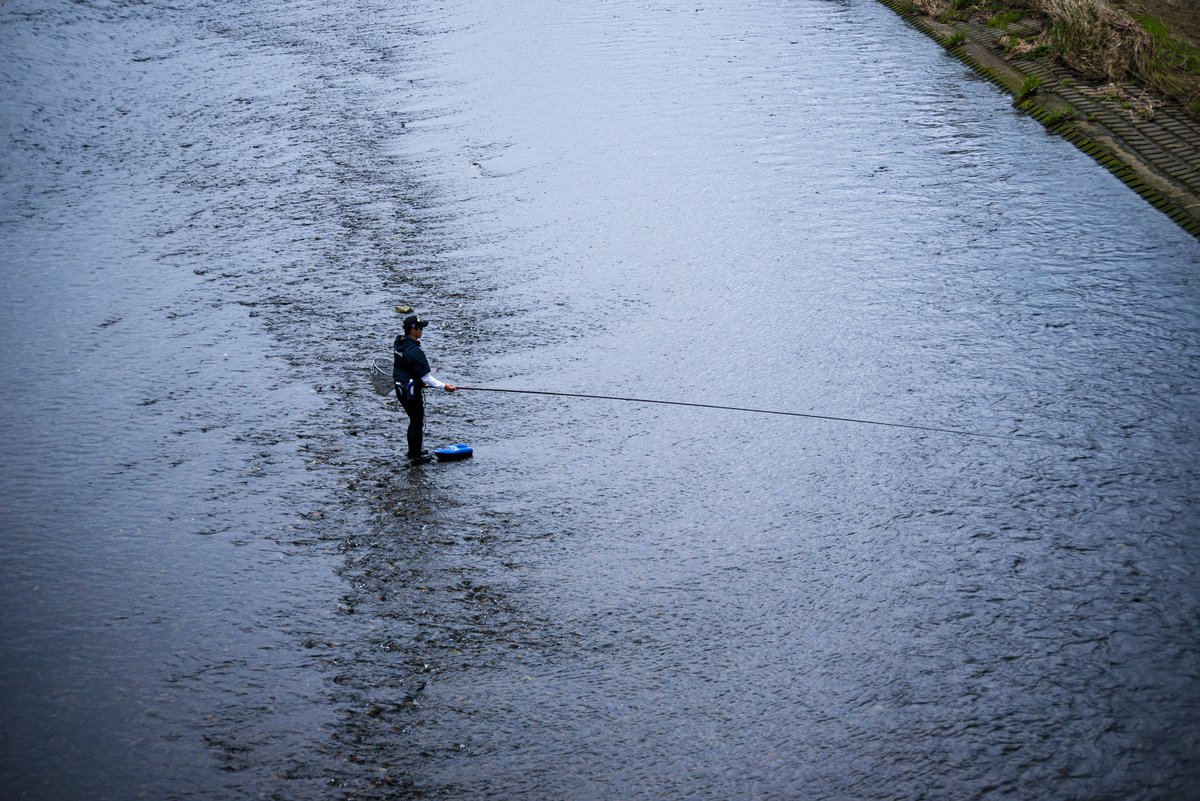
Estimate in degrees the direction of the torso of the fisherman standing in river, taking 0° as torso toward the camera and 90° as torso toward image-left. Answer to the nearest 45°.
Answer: approximately 270°

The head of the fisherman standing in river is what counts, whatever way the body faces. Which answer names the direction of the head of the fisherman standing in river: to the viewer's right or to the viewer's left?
to the viewer's right
